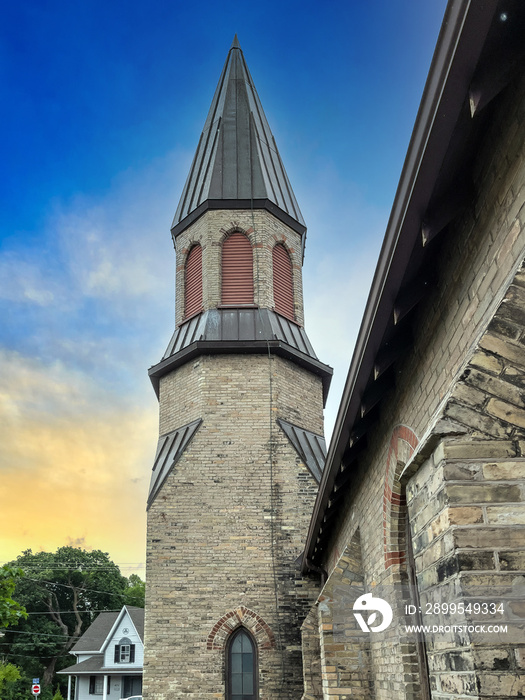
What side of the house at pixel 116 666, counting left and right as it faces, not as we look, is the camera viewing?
front

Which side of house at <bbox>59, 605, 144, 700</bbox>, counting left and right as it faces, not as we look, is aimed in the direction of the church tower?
front

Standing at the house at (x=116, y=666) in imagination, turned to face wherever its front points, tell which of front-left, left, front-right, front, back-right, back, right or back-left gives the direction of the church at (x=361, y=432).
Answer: front
